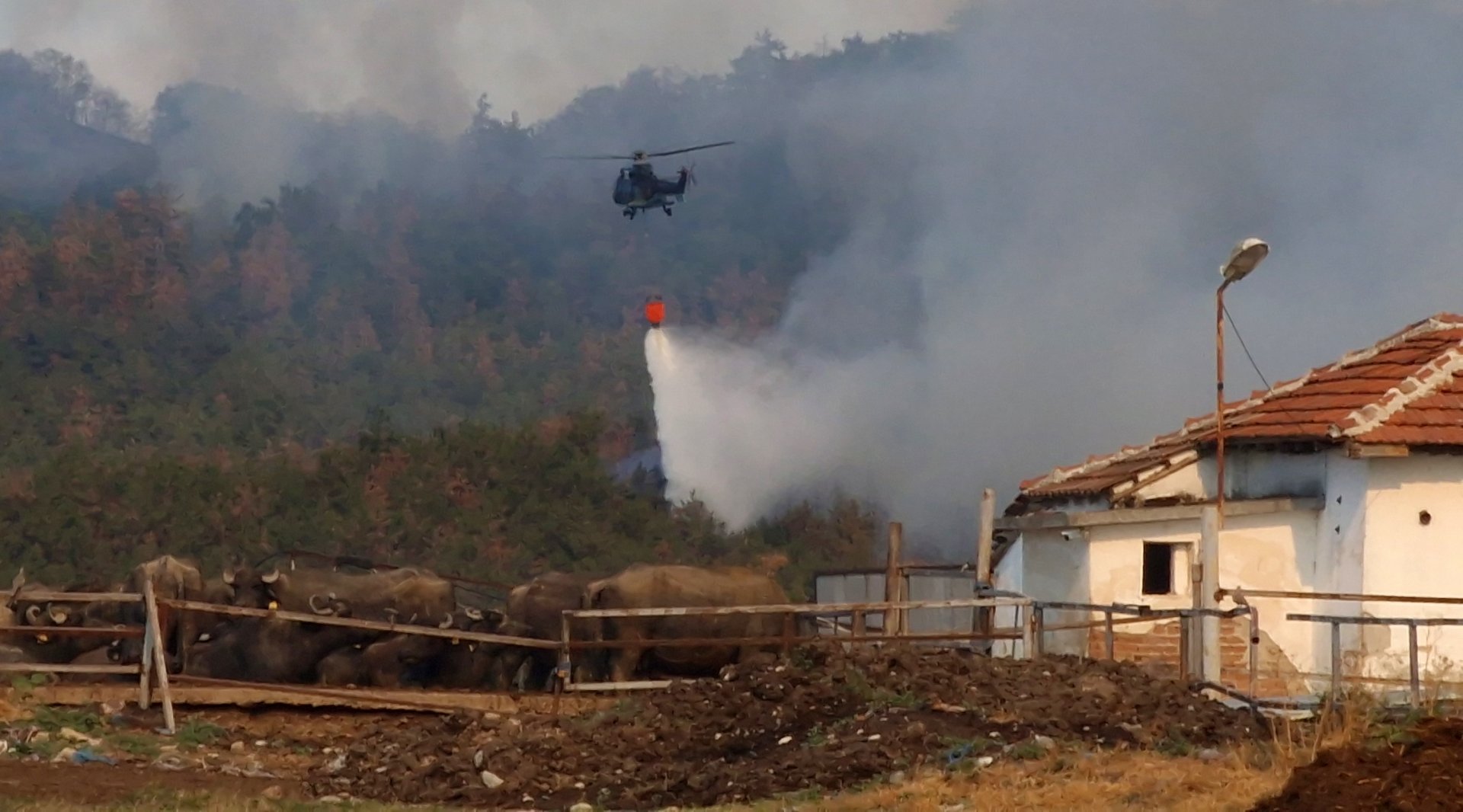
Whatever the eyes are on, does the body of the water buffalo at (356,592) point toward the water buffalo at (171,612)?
yes

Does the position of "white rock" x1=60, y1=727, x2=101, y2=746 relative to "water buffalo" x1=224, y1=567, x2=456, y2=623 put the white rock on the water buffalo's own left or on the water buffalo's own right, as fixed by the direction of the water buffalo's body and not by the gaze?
on the water buffalo's own left

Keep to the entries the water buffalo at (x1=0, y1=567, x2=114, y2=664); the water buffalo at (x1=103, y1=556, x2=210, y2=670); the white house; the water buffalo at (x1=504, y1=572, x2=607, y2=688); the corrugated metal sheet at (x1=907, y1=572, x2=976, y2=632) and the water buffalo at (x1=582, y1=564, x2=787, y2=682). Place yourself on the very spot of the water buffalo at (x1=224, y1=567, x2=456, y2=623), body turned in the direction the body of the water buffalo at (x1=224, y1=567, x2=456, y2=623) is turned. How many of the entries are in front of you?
2

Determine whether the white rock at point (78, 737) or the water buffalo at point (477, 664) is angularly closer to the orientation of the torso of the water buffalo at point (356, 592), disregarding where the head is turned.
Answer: the white rock

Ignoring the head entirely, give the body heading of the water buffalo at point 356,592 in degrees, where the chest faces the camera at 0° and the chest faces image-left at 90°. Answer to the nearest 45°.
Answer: approximately 90°

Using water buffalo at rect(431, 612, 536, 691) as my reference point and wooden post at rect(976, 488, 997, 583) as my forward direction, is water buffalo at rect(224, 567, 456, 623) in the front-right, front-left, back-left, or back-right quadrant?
back-left

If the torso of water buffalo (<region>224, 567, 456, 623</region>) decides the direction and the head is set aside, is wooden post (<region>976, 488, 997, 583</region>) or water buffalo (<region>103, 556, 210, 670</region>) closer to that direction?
the water buffalo

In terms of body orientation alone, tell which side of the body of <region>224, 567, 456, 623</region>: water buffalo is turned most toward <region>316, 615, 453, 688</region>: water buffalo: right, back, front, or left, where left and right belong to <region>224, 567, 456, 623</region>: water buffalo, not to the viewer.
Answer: left

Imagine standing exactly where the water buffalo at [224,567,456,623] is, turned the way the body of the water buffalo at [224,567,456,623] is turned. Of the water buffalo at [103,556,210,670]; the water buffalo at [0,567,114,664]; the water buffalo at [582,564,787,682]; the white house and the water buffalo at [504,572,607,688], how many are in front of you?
2

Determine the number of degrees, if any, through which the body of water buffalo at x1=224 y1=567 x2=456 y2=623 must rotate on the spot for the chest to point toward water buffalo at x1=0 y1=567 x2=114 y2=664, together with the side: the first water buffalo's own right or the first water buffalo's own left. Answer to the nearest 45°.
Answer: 0° — it already faces it

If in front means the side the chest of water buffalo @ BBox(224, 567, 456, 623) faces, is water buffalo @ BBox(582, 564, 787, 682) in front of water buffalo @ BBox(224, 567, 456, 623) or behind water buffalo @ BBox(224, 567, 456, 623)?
behind
